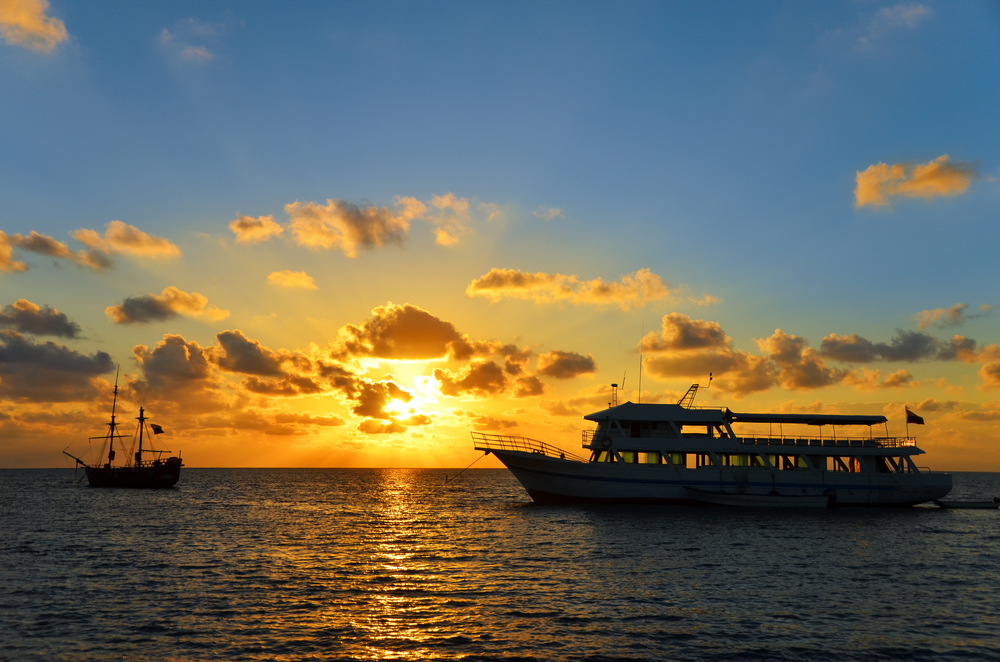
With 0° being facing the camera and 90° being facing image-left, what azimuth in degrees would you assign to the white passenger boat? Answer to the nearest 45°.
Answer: approximately 90°
